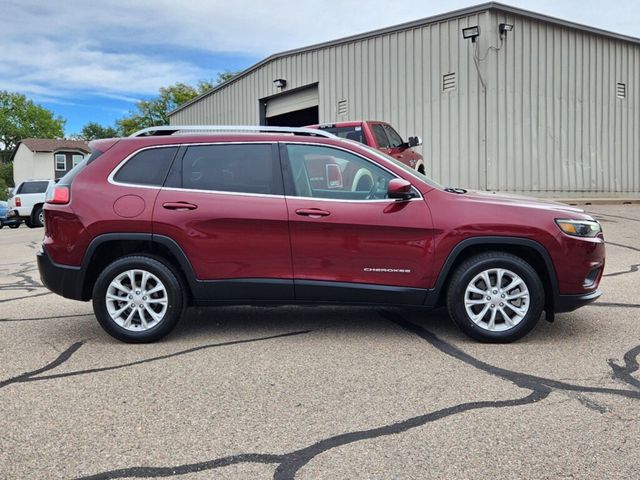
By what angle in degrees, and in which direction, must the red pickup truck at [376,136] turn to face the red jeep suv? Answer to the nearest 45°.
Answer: approximately 135° to its right

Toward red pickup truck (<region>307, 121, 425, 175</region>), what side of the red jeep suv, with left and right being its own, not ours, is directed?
left

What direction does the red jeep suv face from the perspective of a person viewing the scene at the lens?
facing to the right of the viewer

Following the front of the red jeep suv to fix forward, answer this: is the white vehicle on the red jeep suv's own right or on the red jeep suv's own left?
on the red jeep suv's own left

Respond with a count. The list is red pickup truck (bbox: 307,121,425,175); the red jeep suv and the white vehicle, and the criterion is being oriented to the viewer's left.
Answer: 0

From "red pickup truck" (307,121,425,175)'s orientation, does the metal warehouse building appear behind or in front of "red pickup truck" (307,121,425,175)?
in front

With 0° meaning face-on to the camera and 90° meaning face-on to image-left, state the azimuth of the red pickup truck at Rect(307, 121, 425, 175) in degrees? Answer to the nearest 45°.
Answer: approximately 225°
